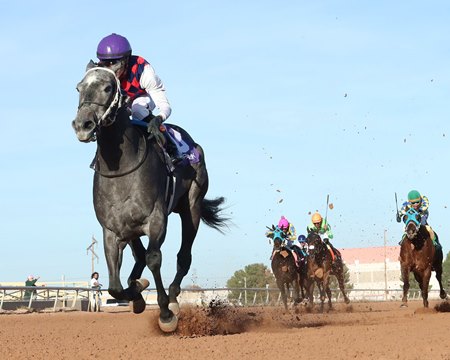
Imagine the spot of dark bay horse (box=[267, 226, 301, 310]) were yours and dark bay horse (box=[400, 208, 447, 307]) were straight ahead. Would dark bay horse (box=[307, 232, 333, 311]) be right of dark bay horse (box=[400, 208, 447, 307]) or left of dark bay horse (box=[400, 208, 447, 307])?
left

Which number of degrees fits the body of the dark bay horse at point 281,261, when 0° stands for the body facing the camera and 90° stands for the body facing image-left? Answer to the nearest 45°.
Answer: approximately 0°

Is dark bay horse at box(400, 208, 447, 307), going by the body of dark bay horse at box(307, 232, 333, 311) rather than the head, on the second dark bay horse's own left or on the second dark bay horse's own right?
on the second dark bay horse's own left

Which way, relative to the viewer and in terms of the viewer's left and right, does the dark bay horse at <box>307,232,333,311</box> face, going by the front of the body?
facing the viewer and to the left of the viewer

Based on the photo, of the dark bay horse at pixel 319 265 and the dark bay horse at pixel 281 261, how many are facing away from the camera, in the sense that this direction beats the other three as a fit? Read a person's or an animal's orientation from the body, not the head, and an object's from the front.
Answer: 0

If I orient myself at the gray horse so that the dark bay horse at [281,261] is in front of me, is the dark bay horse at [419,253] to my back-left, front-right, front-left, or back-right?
front-right

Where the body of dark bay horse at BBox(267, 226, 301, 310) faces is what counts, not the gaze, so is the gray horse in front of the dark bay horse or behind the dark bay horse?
in front

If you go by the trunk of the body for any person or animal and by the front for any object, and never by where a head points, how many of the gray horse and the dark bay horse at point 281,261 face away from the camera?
0

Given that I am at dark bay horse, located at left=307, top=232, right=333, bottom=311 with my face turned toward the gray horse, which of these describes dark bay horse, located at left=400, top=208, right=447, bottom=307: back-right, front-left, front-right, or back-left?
front-left
